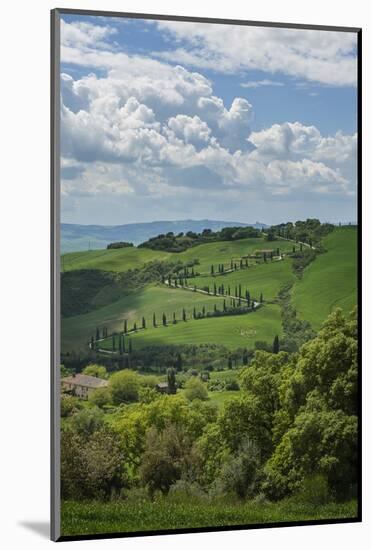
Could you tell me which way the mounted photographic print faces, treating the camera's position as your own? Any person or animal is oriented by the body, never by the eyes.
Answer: facing the viewer and to the right of the viewer
